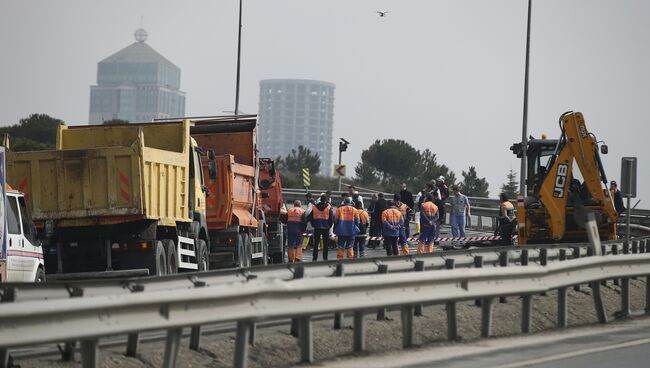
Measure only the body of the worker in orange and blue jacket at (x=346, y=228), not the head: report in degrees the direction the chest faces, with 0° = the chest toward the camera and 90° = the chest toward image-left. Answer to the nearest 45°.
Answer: approximately 180°

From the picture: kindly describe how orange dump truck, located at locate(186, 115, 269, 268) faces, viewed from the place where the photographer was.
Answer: facing away from the viewer and to the right of the viewer

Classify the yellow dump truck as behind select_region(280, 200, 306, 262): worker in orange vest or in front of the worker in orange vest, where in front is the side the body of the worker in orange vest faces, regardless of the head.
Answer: behind

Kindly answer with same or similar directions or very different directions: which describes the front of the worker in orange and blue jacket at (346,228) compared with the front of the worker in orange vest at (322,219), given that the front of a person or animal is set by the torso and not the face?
same or similar directions

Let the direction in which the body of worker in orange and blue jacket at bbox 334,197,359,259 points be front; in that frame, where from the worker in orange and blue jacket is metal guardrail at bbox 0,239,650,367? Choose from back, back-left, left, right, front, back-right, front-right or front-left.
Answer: back

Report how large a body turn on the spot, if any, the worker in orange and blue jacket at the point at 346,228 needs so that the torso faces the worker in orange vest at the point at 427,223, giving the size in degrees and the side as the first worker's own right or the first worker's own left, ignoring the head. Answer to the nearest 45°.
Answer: approximately 45° to the first worker's own right

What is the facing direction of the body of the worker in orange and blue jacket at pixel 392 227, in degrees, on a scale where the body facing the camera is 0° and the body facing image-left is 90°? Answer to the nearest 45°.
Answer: approximately 180°

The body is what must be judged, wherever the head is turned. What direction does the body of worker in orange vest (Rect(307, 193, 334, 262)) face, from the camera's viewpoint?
away from the camera

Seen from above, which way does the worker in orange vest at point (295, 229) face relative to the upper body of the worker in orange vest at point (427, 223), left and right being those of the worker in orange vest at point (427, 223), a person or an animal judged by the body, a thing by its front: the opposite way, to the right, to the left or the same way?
the same way

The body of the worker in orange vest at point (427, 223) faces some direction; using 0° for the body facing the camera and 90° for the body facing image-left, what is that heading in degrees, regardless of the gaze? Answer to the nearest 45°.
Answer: approximately 180°

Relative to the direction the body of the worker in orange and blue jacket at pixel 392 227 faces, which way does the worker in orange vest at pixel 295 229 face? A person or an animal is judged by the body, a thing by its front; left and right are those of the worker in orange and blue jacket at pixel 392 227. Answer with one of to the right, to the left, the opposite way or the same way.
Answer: the same way

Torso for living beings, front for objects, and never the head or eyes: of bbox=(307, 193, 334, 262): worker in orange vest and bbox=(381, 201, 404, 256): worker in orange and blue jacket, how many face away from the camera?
2

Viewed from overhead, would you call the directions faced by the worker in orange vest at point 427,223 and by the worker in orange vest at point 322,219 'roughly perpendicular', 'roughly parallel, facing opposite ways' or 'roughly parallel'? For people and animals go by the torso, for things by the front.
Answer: roughly parallel
